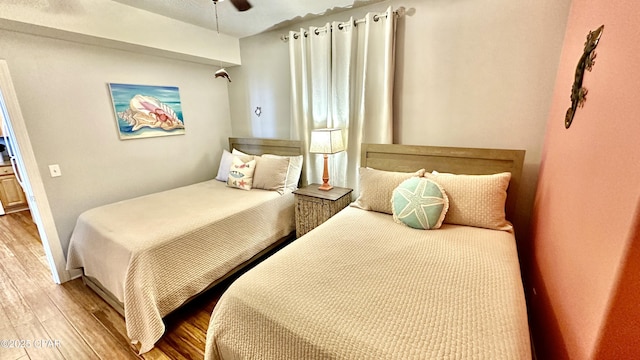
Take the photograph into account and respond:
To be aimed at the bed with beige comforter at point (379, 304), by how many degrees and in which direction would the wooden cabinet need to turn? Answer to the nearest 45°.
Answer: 0° — it already faces it

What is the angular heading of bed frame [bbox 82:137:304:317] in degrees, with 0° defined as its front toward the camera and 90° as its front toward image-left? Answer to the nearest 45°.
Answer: approximately 45°

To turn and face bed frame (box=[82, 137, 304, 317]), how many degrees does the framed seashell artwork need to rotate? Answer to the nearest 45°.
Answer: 0° — it already faces it

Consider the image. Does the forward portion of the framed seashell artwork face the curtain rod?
yes

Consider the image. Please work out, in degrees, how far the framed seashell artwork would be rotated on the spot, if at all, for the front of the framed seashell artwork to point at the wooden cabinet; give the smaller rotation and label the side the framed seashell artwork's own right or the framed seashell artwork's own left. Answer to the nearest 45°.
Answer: approximately 180°

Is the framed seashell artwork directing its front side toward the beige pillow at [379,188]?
yes

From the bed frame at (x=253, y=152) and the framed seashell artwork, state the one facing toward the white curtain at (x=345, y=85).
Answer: the framed seashell artwork

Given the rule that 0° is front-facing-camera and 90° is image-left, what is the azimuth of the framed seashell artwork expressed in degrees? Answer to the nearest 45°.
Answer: approximately 315°

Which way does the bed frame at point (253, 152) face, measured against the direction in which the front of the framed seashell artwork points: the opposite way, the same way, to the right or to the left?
to the right
